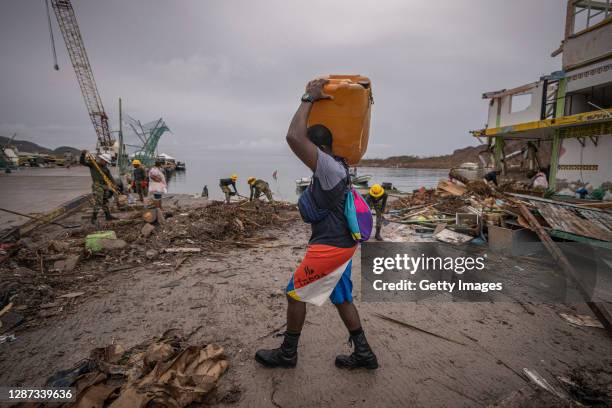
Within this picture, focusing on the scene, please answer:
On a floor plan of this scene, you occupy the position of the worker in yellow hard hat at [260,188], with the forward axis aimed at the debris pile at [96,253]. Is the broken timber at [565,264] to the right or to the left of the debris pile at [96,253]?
left

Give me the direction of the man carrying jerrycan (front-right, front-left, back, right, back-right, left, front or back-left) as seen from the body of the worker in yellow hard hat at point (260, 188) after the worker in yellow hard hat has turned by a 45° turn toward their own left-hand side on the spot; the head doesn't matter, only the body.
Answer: front-left

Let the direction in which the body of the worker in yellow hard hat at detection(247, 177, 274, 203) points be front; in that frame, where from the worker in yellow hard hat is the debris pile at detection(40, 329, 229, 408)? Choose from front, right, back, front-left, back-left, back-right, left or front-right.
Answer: left

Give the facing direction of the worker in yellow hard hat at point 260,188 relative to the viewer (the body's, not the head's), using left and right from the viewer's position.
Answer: facing to the left of the viewer

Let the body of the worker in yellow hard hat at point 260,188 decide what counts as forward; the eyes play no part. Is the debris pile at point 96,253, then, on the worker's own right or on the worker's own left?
on the worker's own left

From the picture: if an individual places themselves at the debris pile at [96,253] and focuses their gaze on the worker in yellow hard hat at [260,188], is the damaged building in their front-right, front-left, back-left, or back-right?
front-right
